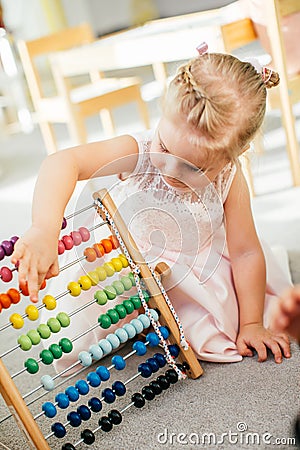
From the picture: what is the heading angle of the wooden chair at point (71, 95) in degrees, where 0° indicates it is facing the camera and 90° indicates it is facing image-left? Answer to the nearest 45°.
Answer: approximately 315°

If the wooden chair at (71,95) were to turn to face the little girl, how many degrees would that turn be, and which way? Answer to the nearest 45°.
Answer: approximately 45° to its right
